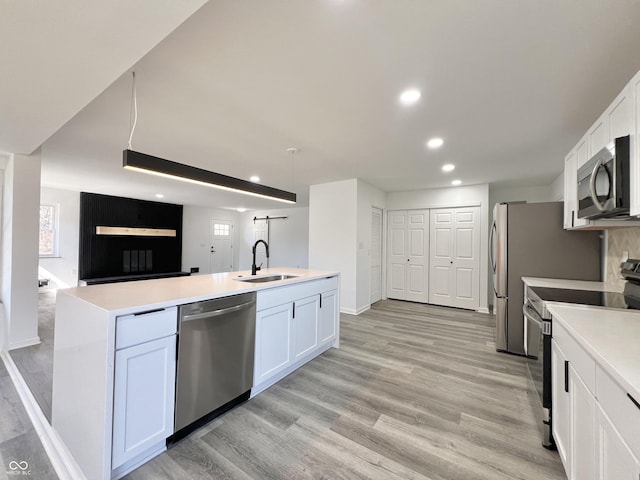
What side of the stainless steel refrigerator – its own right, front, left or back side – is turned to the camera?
left

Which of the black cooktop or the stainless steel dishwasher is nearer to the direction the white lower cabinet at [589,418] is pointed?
the stainless steel dishwasher

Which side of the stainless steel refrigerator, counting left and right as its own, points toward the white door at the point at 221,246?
front

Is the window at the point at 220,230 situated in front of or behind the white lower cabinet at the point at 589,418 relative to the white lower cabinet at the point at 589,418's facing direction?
in front

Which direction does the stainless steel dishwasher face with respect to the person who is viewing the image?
facing the viewer and to the right of the viewer

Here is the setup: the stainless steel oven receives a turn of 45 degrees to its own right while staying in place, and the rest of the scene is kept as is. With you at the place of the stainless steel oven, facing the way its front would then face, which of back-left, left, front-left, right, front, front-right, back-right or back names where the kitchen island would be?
left

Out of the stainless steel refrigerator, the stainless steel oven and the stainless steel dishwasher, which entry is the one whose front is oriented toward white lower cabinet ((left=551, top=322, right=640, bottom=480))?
the stainless steel dishwasher

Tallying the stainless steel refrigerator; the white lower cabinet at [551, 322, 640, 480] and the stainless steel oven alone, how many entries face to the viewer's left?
3

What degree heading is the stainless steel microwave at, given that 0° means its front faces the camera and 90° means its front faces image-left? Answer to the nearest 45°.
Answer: approximately 90°

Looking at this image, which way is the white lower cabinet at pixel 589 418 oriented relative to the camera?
to the viewer's left

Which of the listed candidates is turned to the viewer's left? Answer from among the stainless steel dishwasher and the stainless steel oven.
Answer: the stainless steel oven

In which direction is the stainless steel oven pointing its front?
to the viewer's left

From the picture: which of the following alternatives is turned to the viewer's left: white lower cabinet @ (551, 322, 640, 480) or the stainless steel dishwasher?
the white lower cabinet

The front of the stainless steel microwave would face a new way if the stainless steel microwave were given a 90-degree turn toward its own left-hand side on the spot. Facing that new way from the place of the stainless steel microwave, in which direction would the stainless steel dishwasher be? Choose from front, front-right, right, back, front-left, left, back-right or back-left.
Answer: front-right

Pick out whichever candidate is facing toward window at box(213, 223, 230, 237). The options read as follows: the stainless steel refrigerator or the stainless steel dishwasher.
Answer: the stainless steel refrigerator

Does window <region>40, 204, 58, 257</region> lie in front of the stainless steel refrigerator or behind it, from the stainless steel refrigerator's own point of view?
in front
